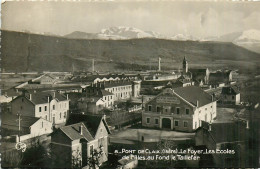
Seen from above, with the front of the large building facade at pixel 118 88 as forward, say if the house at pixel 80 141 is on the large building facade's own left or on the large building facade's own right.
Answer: on the large building facade's own right

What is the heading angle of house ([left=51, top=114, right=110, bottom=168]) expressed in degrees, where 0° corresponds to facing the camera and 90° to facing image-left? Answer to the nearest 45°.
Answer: approximately 315°

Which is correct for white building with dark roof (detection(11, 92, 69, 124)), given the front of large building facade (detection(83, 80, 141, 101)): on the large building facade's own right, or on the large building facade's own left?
on the large building facade's own right

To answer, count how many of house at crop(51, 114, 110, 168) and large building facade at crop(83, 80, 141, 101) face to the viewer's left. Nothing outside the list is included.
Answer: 0

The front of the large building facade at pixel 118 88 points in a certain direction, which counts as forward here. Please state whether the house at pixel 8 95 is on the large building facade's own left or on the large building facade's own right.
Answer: on the large building facade's own right

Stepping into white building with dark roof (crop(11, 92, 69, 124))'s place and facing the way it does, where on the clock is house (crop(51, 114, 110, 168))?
The house is roughly at 12 o'clock from the white building with dark roof.
